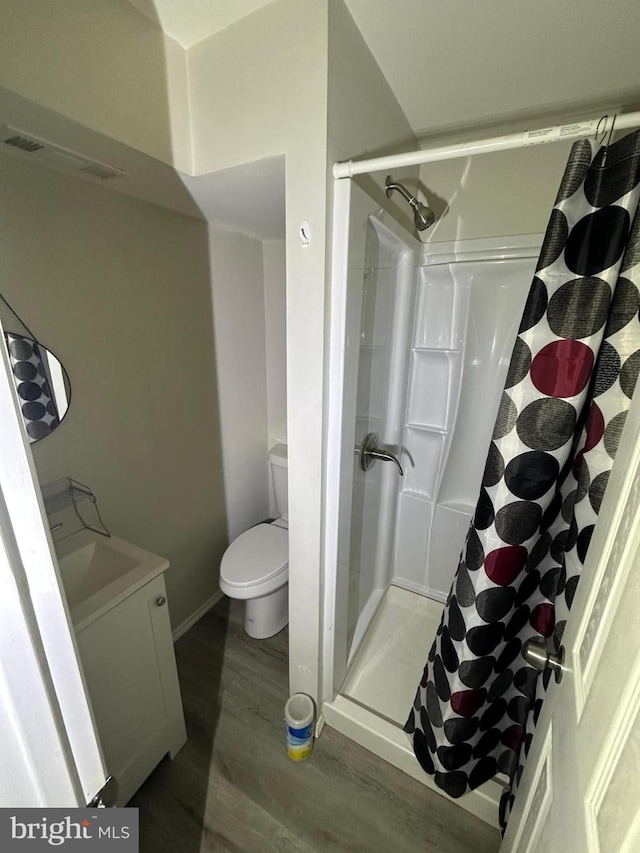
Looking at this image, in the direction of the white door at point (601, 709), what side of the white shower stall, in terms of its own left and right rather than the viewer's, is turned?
front

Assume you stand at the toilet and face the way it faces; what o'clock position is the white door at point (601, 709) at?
The white door is roughly at 10 o'clock from the toilet.

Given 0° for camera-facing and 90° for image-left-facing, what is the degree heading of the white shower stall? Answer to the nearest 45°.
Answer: approximately 45°

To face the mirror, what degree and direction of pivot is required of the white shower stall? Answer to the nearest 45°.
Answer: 0° — it already faces it
